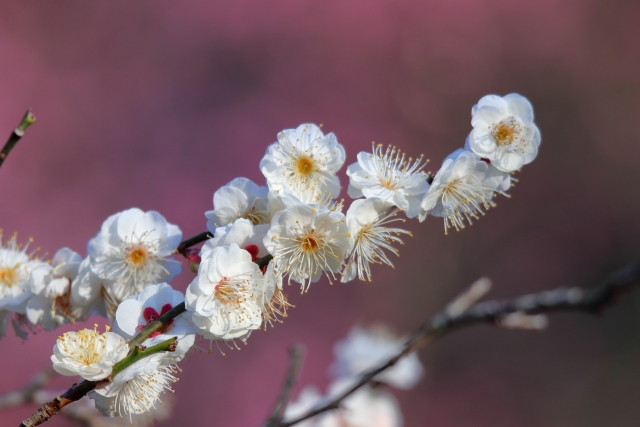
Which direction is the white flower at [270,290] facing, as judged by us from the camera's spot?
facing to the right of the viewer
